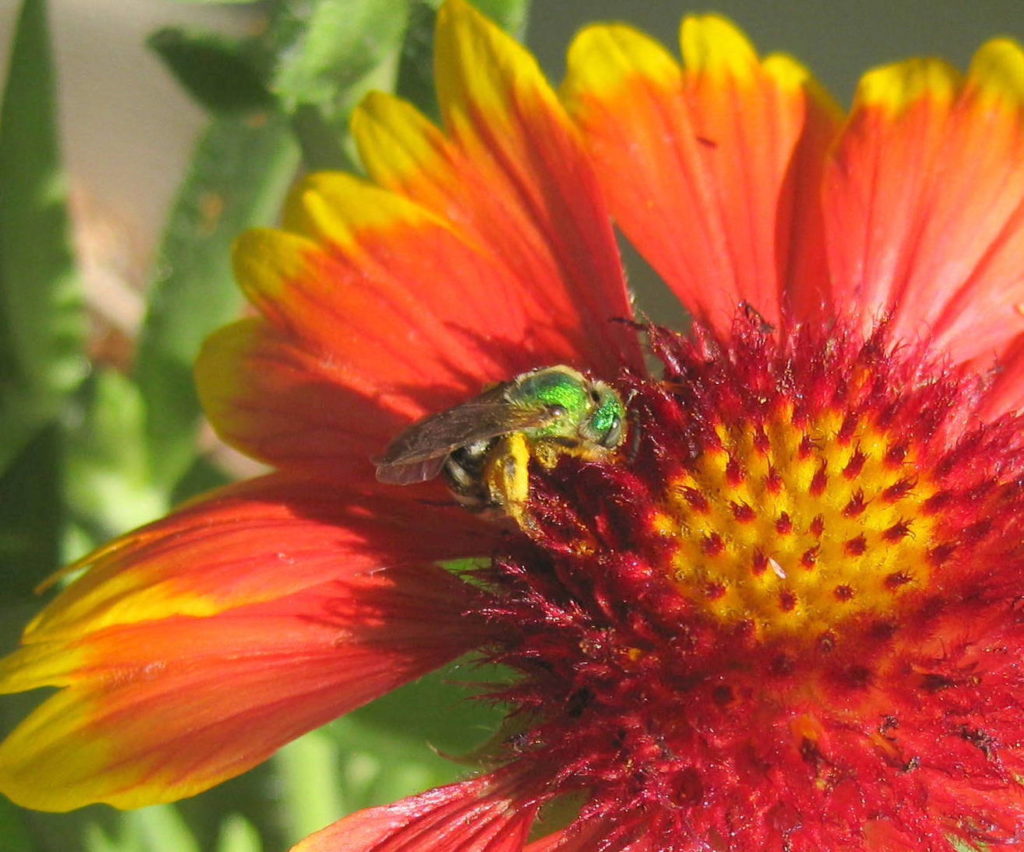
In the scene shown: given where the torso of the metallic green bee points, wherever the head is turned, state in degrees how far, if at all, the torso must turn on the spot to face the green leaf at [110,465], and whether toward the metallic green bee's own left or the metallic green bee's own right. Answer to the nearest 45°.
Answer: approximately 135° to the metallic green bee's own left

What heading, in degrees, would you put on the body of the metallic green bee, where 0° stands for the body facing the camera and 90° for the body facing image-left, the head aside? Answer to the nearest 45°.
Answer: approximately 270°

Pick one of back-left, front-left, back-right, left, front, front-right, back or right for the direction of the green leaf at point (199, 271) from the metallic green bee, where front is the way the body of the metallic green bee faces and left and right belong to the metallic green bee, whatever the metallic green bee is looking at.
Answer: back-left
